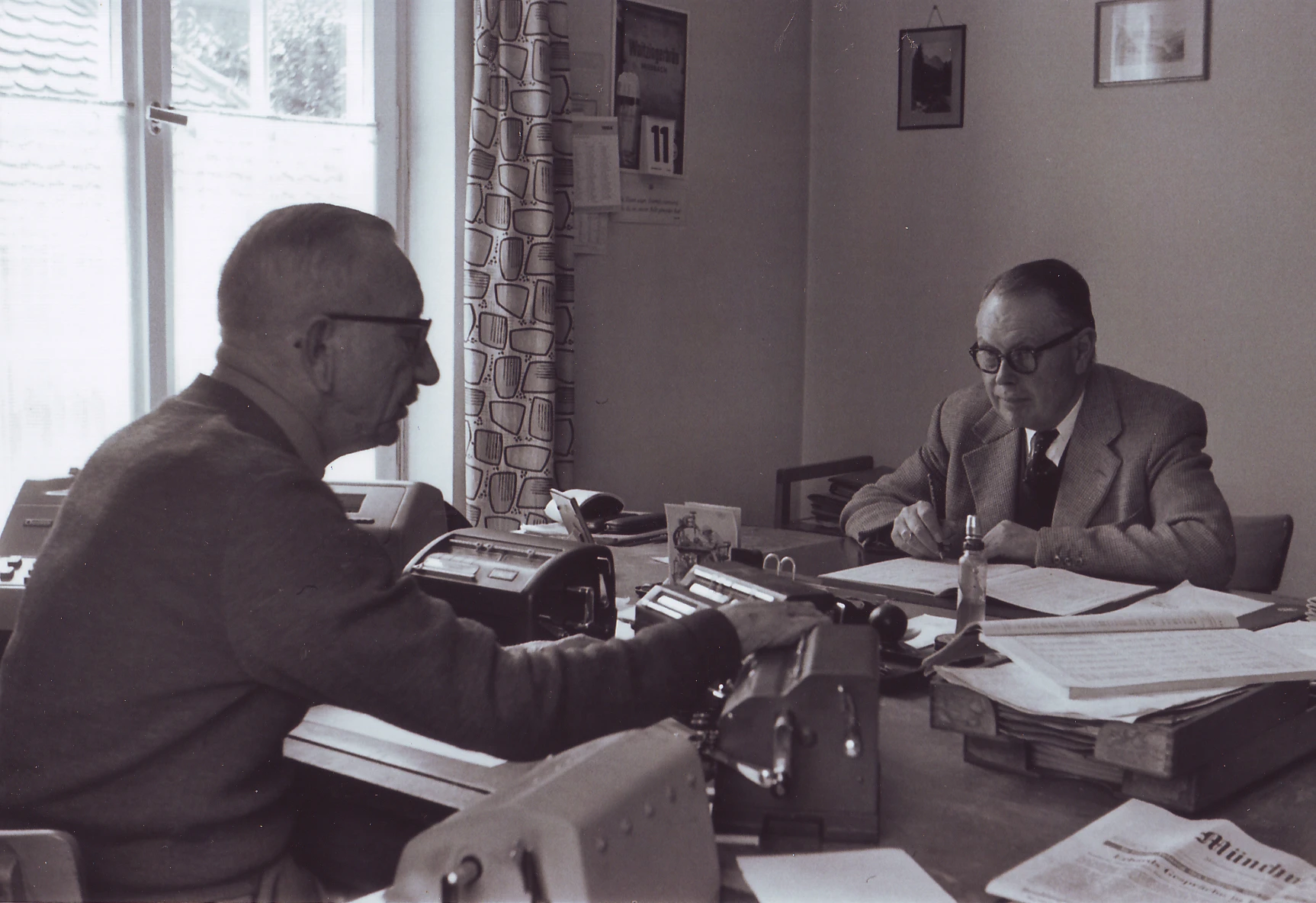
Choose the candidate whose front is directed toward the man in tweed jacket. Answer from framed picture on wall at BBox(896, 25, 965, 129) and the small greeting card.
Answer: the framed picture on wall

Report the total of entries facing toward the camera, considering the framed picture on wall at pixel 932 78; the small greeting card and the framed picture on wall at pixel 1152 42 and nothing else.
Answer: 3

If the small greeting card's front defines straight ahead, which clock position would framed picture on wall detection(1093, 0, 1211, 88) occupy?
The framed picture on wall is roughly at 7 o'clock from the small greeting card.

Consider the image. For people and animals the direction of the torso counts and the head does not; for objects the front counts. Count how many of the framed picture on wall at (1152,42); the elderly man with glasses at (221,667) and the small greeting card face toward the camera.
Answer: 2

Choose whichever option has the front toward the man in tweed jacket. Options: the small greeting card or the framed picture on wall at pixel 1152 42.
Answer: the framed picture on wall

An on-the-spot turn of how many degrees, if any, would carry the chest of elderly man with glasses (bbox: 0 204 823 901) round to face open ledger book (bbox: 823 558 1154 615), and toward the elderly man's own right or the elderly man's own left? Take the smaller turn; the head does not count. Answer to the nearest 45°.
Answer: approximately 45° to the elderly man's own left

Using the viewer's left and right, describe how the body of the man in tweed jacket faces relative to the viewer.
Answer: facing the viewer and to the left of the viewer

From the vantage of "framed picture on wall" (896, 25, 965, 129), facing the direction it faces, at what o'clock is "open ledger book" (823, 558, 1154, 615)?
The open ledger book is roughly at 12 o'clock from the framed picture on wall.

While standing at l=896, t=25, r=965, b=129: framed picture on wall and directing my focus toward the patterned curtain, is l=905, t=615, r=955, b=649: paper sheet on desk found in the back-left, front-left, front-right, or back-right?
front-left

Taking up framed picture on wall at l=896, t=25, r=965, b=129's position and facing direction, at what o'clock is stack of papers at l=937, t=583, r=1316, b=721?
The stack of papers is roughly at 12 o'clock from the framed picture on wall.

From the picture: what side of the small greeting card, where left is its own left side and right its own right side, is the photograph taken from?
front

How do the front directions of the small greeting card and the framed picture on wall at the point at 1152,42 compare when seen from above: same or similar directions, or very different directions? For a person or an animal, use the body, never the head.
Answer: same or similar directions

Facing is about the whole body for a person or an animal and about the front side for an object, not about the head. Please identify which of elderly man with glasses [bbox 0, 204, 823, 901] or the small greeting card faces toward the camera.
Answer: the small greeting card

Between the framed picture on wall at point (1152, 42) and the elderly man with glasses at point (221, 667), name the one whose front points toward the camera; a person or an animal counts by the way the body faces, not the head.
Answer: the framed picture on wall

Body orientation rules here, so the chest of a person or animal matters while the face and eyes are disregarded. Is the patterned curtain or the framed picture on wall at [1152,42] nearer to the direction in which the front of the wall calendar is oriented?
the framed picture on wall

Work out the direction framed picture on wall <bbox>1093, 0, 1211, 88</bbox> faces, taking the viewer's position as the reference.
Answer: facing the viewer

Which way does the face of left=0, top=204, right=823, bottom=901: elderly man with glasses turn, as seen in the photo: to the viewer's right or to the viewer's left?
to the viewer's right

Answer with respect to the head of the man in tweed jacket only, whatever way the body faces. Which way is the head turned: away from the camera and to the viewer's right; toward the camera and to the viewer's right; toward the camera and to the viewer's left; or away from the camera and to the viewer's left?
toward the camera and to the viewer's left

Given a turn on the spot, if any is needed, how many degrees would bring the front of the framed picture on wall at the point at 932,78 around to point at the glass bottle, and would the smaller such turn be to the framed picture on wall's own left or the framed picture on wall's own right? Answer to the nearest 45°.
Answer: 0° — it already faces it
